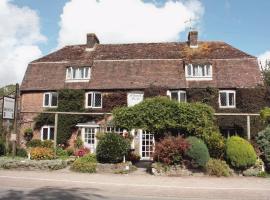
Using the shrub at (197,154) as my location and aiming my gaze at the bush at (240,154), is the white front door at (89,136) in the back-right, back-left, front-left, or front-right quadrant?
back-left

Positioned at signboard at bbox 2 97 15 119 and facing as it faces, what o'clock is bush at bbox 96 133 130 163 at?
The bush is roughly at 10 o'clock from the signboard.

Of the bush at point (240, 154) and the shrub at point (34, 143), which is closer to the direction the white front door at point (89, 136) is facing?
the bush

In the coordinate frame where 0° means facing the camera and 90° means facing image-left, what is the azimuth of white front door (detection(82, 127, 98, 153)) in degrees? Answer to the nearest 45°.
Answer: approximately 0°

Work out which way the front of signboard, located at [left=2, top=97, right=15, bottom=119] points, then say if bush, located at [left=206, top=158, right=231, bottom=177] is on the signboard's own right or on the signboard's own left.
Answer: on the signboard's own left

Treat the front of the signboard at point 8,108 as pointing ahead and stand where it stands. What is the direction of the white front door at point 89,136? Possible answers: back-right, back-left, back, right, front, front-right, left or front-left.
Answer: back-left

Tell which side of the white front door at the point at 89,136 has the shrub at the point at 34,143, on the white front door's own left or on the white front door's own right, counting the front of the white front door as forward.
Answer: on the white front door's own right

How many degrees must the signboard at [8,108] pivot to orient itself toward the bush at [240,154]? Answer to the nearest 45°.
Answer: approximately 45° to its left

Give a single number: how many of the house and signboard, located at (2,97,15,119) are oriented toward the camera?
2

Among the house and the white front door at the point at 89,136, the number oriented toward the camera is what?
2
